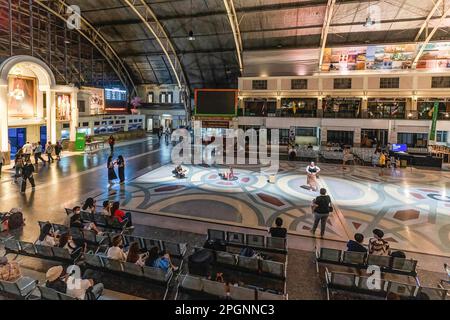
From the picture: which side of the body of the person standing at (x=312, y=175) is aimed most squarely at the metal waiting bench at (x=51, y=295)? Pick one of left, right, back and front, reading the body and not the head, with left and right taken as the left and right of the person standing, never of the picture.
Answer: front

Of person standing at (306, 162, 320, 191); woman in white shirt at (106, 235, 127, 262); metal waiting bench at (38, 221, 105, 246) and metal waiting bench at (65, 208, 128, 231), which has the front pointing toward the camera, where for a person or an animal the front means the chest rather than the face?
the person standing

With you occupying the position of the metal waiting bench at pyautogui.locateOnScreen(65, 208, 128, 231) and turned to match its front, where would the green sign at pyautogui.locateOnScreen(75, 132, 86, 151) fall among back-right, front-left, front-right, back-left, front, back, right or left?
front-left

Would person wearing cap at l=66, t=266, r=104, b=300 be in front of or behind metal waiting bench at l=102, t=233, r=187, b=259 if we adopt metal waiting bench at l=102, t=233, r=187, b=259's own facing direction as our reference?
behind

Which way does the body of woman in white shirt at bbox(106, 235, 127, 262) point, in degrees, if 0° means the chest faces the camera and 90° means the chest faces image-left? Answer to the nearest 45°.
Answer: approximately 225°

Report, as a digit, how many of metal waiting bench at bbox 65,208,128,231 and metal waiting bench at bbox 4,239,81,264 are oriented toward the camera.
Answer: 0

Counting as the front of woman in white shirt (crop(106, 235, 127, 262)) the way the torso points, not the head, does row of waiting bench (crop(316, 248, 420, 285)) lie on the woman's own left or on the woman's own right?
on the woman's own right

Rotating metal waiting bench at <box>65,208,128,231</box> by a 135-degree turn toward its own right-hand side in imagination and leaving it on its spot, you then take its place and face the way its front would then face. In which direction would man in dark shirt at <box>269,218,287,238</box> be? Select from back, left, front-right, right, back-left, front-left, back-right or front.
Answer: front-left

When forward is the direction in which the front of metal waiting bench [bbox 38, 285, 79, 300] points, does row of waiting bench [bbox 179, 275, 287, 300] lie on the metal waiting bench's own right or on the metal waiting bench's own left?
on the metal waiting bench's own right

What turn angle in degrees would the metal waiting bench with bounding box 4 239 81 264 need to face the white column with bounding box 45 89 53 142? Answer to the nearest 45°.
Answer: approximately 45° to its left

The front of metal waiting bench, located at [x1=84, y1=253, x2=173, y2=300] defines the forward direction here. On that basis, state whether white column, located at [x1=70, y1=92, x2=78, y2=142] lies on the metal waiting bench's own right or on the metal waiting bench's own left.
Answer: on the metal waiting bench's own left

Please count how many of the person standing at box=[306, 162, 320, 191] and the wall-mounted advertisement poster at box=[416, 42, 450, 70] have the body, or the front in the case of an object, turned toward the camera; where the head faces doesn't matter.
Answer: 2
